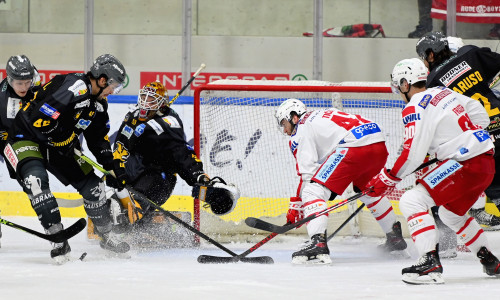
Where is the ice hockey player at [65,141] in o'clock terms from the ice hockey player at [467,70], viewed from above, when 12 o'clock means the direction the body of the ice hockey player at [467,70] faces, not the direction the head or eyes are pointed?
the ice hockey player at [65,141] is roughly at 10 o'clock from the ice hockey player at [467,70].

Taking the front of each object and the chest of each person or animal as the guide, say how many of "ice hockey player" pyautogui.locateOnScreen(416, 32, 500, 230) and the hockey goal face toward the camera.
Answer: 1

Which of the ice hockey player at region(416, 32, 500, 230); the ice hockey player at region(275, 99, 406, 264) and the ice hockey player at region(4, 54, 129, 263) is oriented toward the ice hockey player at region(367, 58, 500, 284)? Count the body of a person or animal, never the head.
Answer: the ice hockey player at region(4, 54, 129, 263)

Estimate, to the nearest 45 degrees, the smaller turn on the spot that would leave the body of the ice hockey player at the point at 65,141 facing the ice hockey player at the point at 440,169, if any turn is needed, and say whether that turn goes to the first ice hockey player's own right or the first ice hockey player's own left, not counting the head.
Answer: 0° — they already face them

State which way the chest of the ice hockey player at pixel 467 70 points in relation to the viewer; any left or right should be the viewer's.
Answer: facing away from the viewer and to the left of the viewer

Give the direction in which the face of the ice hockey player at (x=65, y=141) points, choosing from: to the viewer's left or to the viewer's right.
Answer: to the viewer's right
